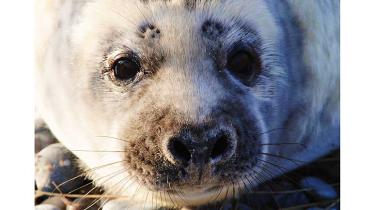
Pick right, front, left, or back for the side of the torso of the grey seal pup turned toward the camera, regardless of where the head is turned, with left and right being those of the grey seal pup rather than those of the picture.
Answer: front

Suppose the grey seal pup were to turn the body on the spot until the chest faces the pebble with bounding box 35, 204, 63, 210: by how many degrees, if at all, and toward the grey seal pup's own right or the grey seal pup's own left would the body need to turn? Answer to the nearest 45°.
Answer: approximately 90° to the grey seal pup's own right
